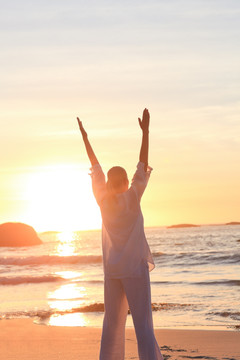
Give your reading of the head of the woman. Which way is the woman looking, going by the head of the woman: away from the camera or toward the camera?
away from the camera

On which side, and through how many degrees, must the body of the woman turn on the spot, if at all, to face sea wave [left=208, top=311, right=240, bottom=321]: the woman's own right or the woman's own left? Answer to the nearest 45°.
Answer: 0° — they already face it

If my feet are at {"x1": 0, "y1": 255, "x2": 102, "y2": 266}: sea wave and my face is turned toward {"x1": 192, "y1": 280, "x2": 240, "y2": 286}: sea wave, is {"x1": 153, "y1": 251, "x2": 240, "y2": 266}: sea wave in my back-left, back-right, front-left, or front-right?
front-left

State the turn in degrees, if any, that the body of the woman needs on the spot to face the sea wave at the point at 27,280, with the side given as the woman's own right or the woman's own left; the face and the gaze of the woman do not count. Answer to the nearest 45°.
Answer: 0° — they already face it

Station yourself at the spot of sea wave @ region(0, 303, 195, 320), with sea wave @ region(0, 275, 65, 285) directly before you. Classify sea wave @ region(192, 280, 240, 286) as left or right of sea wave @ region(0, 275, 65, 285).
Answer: right

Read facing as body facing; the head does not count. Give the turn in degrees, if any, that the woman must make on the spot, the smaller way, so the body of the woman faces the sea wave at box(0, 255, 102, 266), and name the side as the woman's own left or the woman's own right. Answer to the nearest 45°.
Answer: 0° — they already face it

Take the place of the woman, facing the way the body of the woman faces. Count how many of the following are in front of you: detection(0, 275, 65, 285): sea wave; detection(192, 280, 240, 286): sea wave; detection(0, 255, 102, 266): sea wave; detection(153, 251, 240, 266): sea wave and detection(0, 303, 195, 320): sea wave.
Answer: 5

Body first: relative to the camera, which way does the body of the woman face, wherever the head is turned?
away from the camera

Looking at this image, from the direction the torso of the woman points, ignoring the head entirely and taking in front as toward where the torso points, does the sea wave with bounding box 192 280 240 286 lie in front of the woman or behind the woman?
in front

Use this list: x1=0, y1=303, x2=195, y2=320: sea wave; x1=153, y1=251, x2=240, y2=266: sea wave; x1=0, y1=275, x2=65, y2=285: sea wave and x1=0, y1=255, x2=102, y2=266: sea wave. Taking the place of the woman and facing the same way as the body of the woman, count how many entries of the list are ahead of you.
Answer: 4

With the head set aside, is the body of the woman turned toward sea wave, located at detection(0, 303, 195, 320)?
yes

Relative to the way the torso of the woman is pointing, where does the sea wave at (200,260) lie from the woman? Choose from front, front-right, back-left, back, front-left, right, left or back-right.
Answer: front
